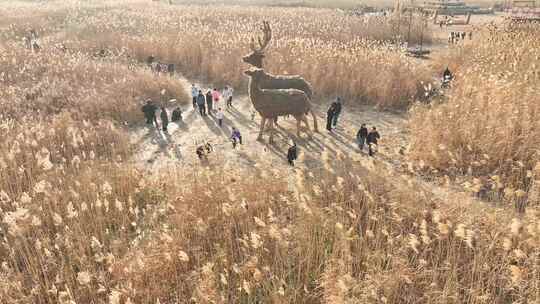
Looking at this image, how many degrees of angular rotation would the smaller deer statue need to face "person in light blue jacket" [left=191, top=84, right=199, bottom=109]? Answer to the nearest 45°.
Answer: approximately 45° to its right

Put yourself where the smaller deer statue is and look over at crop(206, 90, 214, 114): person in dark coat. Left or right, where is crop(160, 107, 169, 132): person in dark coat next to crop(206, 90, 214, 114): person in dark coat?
left

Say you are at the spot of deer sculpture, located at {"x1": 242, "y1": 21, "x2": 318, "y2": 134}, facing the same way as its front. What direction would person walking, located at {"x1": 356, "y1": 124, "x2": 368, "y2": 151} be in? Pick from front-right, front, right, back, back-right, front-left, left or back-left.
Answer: back-left

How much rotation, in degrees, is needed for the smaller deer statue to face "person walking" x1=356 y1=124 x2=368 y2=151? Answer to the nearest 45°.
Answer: approximately 180°

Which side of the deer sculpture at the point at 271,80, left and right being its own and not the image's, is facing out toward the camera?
left

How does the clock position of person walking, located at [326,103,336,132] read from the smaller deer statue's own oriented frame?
The person walking is roughly at 5 o'clock from the smaller deer statue.

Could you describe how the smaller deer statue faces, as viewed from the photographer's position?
facing to the left of the viewer
